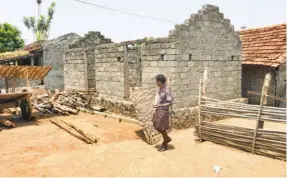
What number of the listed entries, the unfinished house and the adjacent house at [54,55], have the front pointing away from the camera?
0

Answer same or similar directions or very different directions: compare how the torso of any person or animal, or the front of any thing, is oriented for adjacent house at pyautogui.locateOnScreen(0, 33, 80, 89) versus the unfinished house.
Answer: same or similar directions

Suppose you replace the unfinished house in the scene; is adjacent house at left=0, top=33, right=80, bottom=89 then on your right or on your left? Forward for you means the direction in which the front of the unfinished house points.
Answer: on your right

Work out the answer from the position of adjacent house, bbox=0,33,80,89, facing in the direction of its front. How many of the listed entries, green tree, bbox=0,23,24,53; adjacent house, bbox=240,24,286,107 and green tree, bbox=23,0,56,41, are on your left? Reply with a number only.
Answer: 1

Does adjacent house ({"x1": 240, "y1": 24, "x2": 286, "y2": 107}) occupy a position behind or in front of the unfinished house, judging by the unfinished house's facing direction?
behind

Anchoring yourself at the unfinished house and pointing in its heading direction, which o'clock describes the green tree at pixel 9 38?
The green tree is roughly at 3 o'clock from the unfinished house.

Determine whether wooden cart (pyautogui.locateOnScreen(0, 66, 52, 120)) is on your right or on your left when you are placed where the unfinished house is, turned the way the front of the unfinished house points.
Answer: on your right

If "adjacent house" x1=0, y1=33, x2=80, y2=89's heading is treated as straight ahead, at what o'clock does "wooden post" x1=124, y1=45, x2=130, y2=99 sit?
The wooden post is roughly at 10 o'clock from the adjacent house.

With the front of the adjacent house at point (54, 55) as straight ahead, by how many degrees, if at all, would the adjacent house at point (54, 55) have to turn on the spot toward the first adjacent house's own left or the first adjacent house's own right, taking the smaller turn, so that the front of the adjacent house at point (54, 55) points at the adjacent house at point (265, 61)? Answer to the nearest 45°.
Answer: approximately 90° to the first adjacent house's own left

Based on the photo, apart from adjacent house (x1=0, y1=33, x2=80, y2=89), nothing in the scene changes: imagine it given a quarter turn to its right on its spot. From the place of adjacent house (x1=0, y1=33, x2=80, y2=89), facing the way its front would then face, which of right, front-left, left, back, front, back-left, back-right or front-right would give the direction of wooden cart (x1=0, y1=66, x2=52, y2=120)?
back-left

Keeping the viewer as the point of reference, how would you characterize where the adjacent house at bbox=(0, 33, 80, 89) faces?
facing the viewer and to the left of the viewer

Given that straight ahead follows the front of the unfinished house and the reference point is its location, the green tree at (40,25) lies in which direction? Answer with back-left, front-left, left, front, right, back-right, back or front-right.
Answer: right

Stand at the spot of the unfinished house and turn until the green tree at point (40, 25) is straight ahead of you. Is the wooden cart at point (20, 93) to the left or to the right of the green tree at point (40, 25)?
left
